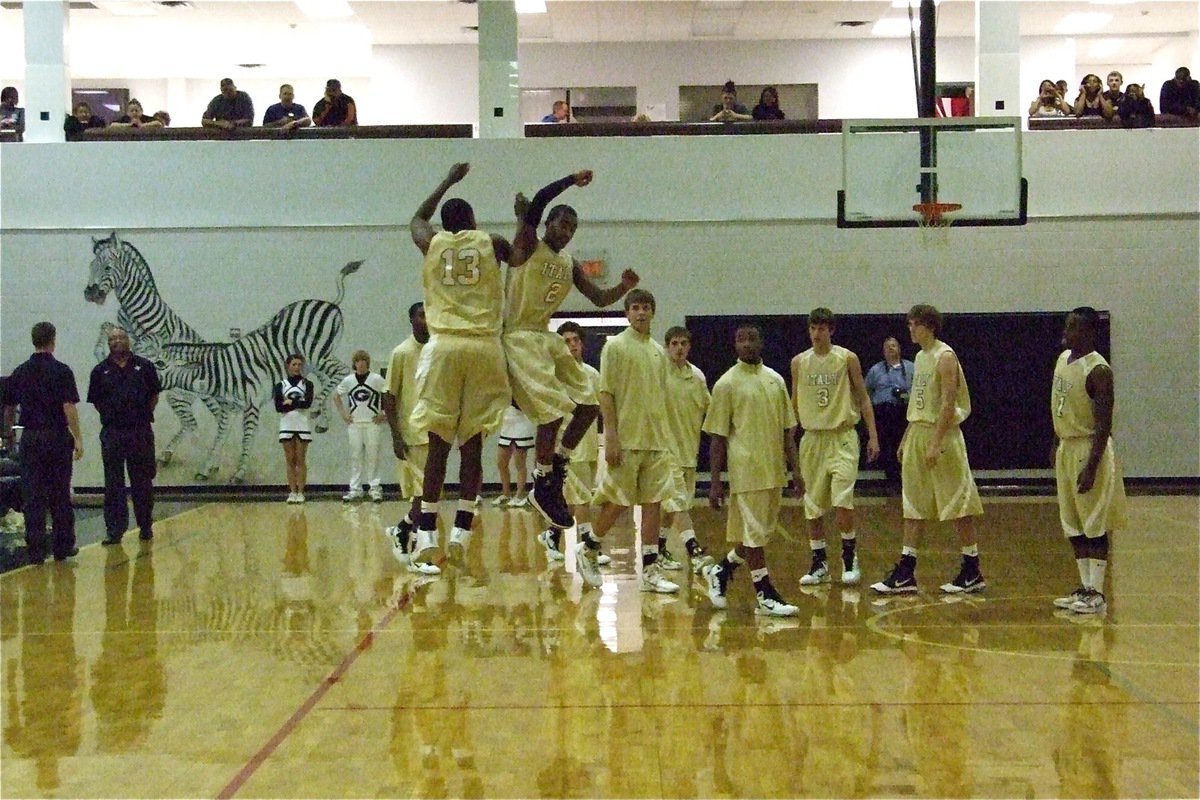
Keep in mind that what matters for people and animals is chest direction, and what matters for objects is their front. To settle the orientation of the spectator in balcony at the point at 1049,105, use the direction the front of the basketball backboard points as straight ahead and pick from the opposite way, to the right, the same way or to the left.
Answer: the same way

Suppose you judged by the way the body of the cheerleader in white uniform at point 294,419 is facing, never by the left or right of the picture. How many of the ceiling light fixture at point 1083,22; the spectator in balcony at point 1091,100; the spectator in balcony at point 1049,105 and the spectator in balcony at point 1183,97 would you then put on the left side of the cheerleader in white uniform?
4

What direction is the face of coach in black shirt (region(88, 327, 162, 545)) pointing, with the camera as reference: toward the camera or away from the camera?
toward the camera

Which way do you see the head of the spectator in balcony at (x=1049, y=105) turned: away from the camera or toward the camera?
toward the camera

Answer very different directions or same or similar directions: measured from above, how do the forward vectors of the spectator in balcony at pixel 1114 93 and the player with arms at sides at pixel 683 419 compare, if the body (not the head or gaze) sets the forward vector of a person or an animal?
same or similar directions

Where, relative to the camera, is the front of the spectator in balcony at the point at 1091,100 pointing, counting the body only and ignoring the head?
toward the camera

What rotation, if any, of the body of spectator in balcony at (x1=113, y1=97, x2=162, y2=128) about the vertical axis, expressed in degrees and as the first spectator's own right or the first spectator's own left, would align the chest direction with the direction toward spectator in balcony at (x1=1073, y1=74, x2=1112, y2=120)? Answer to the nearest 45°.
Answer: approximately 45° to the first spectator's own left

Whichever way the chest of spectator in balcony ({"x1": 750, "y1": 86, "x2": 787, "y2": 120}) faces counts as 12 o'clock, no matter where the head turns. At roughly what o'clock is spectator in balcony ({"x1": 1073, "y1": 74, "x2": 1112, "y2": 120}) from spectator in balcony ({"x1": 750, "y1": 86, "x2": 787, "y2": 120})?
spectator in balcony ({"x1": 1073, "y1": 74, "x2": 1112, "y2": 120}) is roughly at 9 o'clock from spectator in balcony ({"x1": 750, "y1": 86, "x2": 787, "y2": 120}).

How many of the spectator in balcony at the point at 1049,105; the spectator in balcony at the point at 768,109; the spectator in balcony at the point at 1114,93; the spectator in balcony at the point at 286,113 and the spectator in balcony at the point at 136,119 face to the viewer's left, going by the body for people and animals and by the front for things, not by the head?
0

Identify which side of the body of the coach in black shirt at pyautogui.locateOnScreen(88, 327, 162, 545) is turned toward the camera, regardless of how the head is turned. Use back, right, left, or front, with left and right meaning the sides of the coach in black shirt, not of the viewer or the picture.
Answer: front

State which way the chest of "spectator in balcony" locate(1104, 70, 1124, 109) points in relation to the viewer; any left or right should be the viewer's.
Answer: facing the viewer

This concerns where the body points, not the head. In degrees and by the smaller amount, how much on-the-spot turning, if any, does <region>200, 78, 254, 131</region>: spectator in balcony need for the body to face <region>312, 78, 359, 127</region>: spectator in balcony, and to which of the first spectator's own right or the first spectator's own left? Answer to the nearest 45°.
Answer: approximately 90° to the first spectator's own left

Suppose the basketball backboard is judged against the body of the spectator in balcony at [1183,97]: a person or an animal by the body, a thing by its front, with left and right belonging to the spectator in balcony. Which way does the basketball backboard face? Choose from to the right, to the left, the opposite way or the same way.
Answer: the same way
